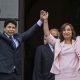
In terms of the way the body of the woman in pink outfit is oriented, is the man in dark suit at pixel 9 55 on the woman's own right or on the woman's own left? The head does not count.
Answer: on the woman's own right

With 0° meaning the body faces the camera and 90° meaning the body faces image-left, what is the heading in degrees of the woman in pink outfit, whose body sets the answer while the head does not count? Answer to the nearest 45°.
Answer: approximately 0°

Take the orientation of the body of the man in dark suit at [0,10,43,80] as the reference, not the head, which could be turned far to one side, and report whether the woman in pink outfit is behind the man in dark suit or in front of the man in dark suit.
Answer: in front

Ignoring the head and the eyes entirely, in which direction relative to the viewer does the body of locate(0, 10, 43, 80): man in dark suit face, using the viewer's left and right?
facing the viewer and to the right of the viewer

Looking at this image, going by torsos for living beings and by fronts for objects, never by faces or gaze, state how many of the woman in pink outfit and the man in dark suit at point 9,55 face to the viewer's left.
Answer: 0

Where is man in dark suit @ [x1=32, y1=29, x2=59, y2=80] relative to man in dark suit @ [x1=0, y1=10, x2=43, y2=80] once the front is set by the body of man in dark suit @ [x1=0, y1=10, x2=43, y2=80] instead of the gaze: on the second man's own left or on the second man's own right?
on the second man's own left
